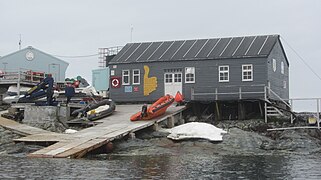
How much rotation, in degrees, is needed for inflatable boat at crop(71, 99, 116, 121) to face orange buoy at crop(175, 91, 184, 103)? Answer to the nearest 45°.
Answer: approximately 45° to its right

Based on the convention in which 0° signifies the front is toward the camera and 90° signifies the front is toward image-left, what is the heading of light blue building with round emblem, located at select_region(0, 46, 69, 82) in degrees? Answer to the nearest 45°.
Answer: approximately 0°

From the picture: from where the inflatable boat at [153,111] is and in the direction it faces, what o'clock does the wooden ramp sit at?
The wooden ramp is roughly at 7 o'clock from the inflatable boat.

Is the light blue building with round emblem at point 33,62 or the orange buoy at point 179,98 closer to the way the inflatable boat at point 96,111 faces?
the orange buoy

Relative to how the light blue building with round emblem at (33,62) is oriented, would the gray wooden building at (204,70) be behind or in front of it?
in front

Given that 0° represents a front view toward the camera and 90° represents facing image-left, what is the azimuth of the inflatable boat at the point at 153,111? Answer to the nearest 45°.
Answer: approximately 225°

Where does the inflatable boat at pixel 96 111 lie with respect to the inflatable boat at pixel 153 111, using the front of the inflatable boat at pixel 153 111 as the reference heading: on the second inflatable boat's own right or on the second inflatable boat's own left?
on the second inflatable boat's own left

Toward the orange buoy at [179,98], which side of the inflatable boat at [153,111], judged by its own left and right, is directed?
front
